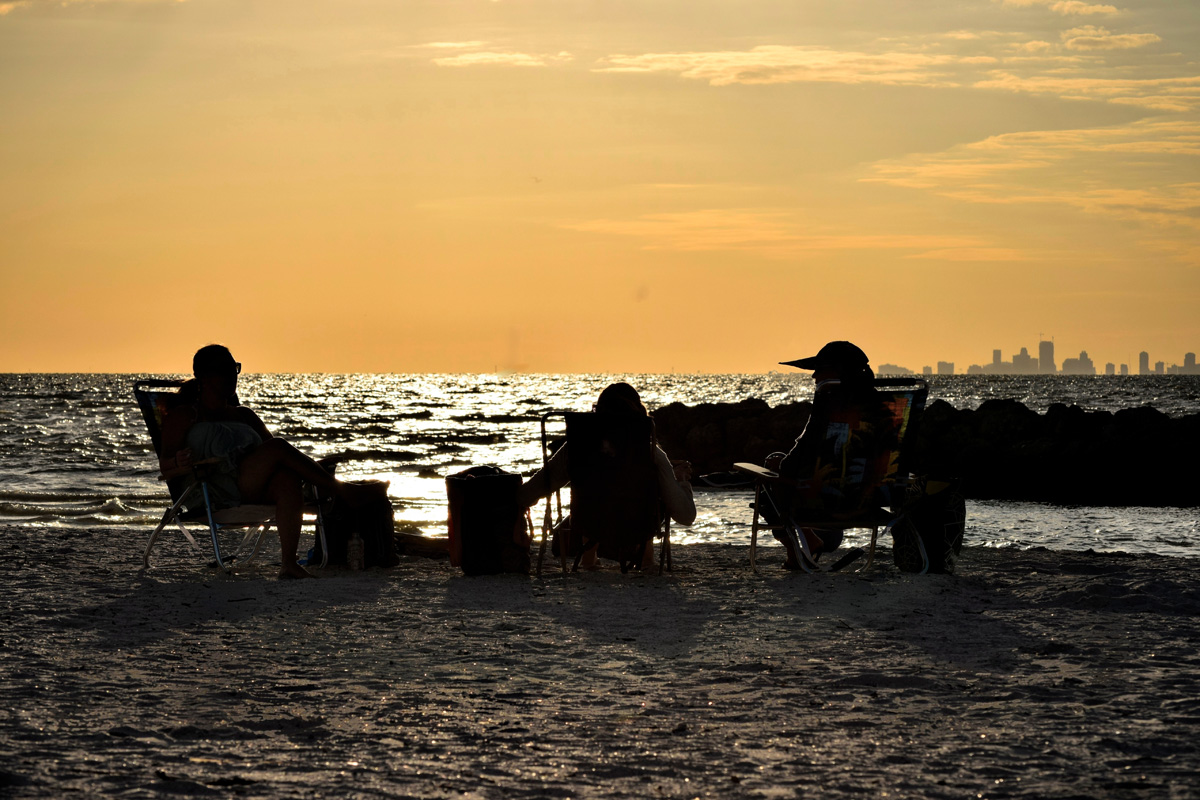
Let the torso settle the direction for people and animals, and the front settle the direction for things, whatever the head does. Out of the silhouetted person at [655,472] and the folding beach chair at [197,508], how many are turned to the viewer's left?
0

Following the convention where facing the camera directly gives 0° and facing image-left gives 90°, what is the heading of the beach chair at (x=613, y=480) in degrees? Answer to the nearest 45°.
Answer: approximately 180°

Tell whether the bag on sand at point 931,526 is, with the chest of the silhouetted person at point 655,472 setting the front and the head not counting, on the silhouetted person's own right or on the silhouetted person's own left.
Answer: on the silhouetted person's own right

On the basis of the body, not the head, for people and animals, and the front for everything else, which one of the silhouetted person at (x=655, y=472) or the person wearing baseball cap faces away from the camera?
the silhouetted person

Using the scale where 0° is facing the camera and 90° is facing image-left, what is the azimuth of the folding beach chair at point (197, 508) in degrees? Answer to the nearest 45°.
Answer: approximately 270°

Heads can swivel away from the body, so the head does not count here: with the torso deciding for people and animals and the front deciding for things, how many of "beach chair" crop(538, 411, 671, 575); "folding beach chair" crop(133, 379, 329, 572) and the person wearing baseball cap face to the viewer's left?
1

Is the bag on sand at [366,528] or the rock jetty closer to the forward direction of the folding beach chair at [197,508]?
the bag on sand

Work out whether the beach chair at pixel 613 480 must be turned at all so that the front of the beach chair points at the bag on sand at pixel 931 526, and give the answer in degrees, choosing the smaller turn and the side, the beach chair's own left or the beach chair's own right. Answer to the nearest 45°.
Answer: approximately 90° to the beach chair's own right

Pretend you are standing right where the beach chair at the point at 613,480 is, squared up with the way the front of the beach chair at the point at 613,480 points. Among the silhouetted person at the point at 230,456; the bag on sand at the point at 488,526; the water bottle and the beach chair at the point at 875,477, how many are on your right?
1

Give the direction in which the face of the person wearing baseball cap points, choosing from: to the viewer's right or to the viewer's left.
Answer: to the viewer's left

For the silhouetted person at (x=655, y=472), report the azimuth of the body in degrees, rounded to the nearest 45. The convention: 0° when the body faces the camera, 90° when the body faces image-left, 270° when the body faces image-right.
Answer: approximately 180°

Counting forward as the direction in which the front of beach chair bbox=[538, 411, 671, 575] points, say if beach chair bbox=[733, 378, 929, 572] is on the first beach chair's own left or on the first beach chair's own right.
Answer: on the first beach chair's own right
